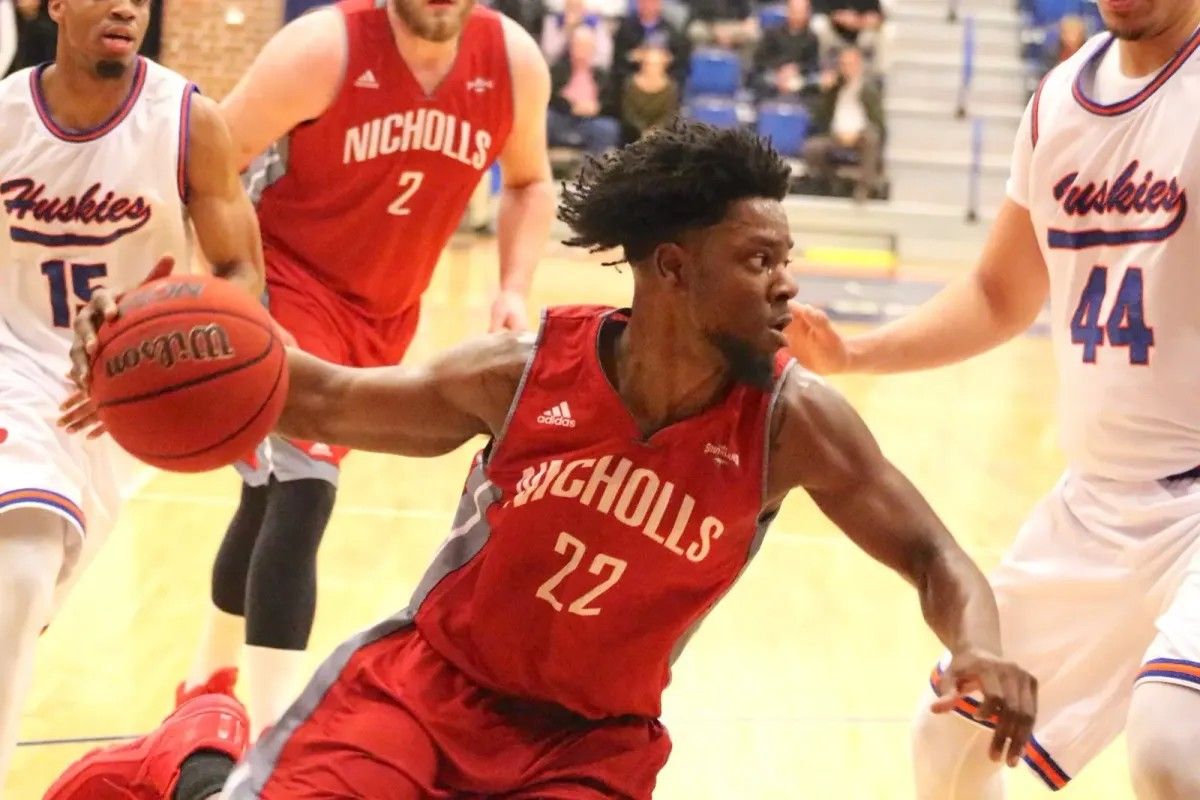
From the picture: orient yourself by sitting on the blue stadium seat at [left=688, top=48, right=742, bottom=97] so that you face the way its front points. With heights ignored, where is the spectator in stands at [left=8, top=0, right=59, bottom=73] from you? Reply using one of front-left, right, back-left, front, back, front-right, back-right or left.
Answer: front-right

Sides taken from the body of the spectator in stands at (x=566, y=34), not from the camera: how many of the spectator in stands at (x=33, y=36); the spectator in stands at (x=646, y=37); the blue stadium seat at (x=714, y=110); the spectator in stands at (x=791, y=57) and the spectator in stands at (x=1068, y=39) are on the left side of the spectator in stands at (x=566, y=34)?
4

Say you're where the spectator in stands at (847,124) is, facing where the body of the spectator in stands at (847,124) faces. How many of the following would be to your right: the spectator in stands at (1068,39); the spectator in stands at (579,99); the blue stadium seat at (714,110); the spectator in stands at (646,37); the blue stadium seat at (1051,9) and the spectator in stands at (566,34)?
4

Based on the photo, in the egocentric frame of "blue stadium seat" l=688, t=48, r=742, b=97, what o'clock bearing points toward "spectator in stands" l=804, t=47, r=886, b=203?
The spectator in stands is roughly at 10 o'clock from the blue stadium seat.

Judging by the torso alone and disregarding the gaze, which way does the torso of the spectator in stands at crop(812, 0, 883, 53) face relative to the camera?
toward the camera

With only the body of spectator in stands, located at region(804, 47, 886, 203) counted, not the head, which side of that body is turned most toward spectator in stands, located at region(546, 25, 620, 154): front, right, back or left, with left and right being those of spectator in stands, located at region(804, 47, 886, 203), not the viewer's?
right

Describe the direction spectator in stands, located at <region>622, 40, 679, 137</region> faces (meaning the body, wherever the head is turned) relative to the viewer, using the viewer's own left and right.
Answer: facing the viewer

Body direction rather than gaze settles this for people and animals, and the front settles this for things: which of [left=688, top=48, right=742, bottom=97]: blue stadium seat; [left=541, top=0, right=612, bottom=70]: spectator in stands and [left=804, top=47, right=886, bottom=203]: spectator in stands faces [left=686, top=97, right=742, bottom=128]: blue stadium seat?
[left=688, top=48, right=742, bottom=97]: blue stadium seat

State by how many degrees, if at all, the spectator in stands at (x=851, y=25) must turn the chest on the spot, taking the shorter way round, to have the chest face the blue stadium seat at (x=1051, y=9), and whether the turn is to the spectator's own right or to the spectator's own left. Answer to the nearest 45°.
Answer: approximately 135° to the spectator's own left

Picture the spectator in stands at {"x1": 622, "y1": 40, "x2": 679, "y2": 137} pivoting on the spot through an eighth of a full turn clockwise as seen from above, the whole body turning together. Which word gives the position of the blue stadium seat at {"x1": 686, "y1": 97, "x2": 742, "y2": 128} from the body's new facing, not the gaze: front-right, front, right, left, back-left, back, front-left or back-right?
back

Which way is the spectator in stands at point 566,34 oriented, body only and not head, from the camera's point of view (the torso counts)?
toward the camera

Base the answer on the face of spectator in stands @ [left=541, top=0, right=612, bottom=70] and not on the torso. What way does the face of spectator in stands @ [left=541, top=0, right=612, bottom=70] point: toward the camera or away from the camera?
toward the camera

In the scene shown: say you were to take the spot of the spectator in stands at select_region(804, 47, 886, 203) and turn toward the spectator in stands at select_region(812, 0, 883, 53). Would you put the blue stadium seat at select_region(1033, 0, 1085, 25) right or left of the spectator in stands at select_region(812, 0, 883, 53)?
right

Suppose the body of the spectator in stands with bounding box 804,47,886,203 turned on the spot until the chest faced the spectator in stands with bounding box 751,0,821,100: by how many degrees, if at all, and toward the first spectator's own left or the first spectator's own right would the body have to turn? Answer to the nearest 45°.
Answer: approximately 135° to the first spectator's own right

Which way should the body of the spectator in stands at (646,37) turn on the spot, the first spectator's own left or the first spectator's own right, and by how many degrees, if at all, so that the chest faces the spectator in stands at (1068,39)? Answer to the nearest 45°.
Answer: approximately 90° to the first spectator's own left

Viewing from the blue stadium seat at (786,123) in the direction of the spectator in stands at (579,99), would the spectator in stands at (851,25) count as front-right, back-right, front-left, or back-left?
back-right
